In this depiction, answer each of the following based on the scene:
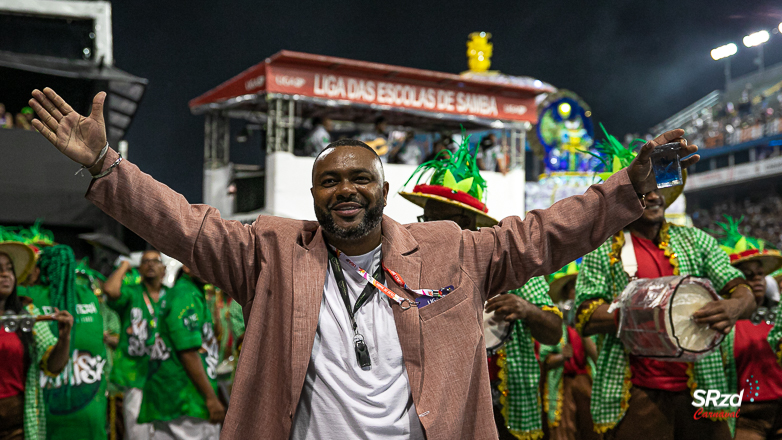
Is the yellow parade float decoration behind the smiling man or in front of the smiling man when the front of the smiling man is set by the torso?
behind

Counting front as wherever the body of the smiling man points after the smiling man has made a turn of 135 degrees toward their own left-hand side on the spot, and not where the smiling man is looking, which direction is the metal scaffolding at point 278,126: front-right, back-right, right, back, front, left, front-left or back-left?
front-left

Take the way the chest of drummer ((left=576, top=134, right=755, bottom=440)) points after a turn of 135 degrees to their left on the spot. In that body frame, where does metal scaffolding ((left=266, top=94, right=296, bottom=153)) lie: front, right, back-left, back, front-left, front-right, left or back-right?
left

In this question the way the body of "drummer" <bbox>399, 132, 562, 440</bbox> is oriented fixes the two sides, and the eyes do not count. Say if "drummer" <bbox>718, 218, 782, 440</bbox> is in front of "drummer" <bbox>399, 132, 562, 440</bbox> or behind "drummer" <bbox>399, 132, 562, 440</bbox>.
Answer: behind

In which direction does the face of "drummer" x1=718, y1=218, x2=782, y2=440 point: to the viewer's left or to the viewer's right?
to the viewer's left

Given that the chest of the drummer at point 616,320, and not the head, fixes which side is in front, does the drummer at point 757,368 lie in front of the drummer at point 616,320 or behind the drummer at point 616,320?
behind

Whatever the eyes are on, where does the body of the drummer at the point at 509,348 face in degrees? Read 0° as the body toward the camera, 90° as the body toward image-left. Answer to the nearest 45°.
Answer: approximately 45°

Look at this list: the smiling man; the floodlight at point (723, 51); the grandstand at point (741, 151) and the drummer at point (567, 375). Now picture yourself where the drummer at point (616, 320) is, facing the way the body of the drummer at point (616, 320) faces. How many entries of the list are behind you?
3

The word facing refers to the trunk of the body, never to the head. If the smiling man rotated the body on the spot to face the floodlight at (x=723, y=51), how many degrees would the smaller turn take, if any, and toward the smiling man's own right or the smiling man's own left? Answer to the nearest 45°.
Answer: approximately 135° to the smiling man's own left

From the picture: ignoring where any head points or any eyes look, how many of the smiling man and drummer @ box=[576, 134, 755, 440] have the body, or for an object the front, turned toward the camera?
2

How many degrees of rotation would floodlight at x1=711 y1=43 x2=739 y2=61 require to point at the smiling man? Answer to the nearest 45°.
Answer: approximately 45° to its left
